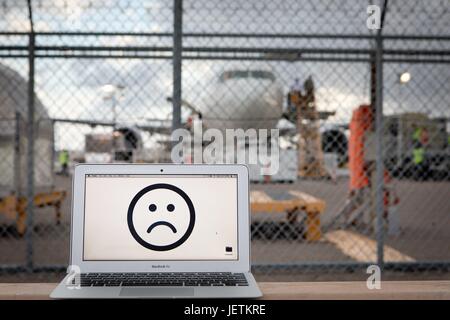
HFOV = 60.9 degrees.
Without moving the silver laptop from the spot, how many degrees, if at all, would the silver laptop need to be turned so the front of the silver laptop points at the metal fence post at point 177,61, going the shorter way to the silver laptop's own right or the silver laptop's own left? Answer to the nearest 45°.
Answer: approximately 180°

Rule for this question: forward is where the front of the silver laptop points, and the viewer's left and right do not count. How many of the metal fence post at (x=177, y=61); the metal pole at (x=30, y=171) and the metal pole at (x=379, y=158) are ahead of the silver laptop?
0

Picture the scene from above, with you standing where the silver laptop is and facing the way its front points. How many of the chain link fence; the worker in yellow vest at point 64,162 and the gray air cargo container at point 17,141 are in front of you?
0

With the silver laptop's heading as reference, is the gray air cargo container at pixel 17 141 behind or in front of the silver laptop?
behind

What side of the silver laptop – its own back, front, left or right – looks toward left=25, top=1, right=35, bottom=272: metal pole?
back

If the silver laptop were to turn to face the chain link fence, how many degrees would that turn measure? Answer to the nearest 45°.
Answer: approximately 180°

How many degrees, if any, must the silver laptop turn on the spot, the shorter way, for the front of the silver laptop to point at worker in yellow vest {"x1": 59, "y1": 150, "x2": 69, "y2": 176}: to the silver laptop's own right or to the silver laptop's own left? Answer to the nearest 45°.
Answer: approximately 180°

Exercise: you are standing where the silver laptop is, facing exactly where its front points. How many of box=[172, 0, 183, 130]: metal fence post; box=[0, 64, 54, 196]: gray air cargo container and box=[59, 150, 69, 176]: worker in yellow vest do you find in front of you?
0

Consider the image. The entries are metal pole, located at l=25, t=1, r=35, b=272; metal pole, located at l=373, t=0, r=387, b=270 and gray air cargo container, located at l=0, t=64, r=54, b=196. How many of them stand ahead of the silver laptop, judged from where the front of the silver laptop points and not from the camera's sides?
0

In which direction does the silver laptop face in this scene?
toward the camera
